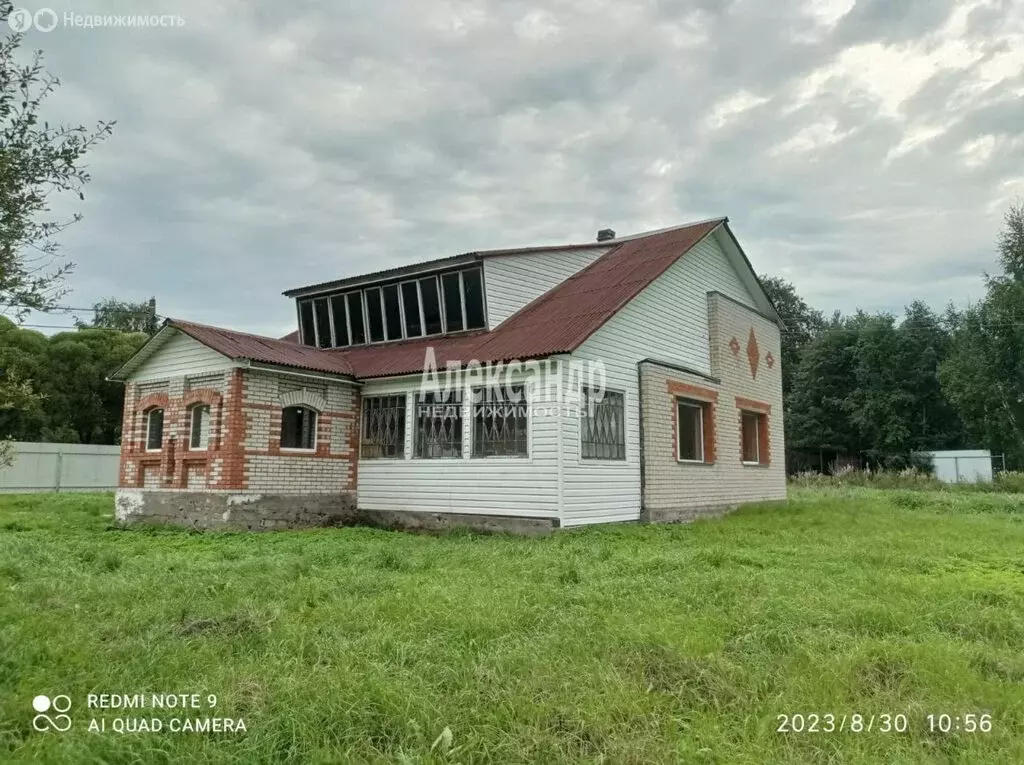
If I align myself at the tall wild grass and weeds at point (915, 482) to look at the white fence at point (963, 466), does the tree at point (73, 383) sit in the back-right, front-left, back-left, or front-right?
back-left

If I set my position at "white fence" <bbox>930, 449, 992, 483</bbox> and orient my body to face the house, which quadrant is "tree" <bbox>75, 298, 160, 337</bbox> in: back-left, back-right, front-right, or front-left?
front-right
